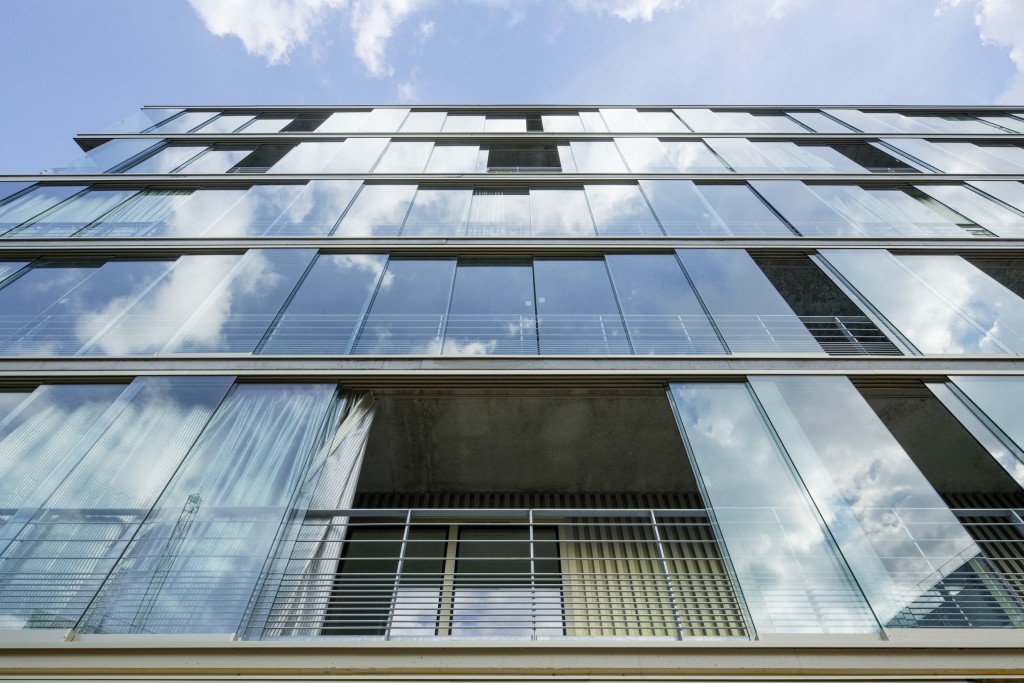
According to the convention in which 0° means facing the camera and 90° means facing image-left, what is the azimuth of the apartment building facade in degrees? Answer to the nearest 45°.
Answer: approximately 0°
